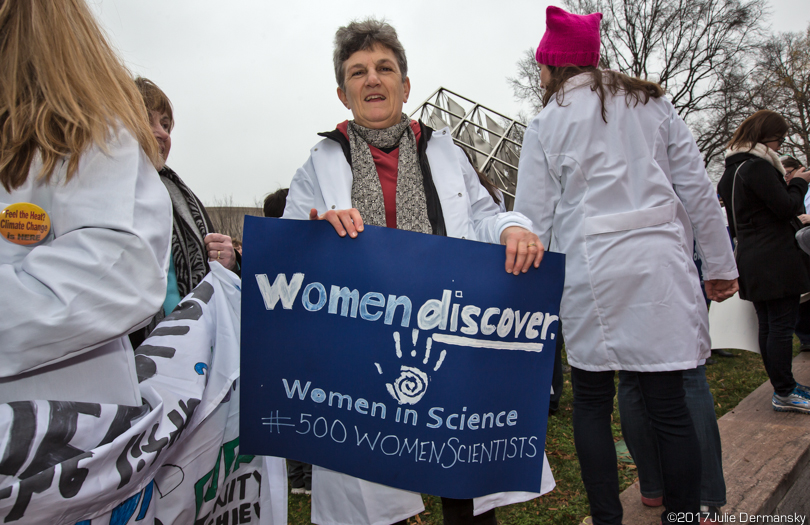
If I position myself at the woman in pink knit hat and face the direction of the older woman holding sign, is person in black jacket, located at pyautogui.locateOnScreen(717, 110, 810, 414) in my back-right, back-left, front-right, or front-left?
back-right

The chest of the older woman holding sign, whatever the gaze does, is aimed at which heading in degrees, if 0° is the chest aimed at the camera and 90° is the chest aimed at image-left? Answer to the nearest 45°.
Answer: approximately 0°

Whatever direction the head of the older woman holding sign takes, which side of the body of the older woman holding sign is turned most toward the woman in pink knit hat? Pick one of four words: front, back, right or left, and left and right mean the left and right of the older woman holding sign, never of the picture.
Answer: left

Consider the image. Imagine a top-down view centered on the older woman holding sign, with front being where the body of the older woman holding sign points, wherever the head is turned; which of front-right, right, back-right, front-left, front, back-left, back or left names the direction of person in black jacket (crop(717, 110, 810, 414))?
back-left

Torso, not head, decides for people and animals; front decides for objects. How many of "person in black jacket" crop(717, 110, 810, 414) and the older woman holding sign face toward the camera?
1
